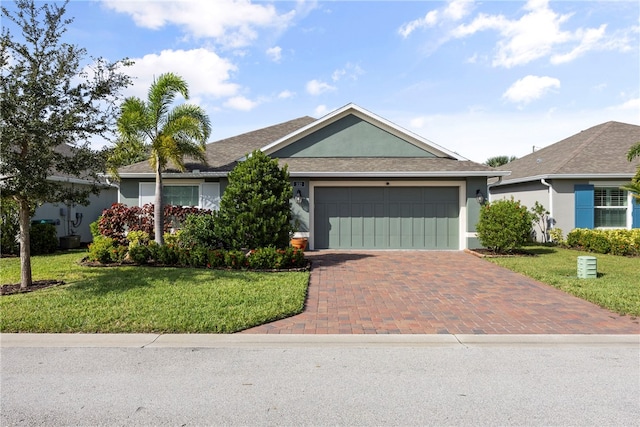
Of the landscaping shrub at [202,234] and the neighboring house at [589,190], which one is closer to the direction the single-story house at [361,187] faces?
the landscaping shrub

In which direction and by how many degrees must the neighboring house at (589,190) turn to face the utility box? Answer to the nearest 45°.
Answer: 0° — it already faces it

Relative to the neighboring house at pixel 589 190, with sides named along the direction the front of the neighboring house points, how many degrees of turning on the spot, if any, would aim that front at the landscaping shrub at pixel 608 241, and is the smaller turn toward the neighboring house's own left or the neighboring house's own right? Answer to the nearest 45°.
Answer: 0° — it already faces it

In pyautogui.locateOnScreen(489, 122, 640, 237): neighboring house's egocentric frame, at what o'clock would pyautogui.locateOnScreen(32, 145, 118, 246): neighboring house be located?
pyautogui.locateOnScreen(32, 145, 118, 246): neighboring house is roughly at 2 o'clock from pyautogui.locateOnScreen(489, 122, 640, 237): neighboring house.

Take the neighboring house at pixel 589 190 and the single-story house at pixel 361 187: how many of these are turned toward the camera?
2

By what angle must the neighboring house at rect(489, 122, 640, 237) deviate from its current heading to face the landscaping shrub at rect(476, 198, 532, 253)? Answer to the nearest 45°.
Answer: approximately 45° to its right

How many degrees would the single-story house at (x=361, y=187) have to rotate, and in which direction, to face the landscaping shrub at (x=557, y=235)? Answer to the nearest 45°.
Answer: approximately 90° to its left

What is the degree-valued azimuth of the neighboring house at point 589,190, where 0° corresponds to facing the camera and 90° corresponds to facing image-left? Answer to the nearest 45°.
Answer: approximately 0°

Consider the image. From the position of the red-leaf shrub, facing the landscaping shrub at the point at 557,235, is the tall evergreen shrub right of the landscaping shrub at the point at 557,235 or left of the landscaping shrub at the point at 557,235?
right

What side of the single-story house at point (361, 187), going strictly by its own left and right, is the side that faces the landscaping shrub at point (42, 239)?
right
